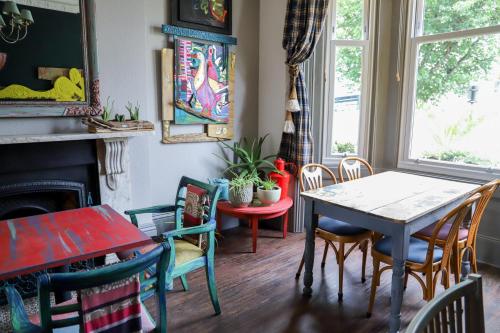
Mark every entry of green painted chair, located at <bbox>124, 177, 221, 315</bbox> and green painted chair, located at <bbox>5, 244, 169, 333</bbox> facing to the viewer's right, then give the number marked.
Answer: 0

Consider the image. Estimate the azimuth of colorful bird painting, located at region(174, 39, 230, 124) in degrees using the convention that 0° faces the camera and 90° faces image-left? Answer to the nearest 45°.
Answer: approximately 315°

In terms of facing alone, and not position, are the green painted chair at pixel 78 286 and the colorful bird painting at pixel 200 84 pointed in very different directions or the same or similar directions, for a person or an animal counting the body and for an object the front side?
very different directions

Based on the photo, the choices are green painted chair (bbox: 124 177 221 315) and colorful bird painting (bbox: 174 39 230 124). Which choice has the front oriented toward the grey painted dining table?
the colorful bird painting

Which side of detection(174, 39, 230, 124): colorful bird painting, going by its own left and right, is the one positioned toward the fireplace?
right

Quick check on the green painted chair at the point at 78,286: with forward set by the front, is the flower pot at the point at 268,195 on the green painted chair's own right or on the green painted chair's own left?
on the green painted chair's own right

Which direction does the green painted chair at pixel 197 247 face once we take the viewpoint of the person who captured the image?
facing the viewer and to the left of the viewer

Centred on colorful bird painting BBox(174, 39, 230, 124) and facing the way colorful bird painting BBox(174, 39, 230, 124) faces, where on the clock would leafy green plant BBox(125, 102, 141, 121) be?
The leafy green plant is roughly at 3 o'clock from the colorful bird painting.

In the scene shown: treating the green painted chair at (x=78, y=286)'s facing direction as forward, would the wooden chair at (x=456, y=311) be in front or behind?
behind

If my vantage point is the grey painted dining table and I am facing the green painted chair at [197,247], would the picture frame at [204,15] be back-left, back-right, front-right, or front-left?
front-right

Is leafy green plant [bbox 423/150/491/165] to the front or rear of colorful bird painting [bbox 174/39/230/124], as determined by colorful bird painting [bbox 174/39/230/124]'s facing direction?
to the front

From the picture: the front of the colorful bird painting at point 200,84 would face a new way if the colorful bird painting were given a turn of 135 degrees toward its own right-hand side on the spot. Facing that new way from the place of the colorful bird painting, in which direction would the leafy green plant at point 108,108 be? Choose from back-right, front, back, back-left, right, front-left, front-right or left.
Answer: front-left

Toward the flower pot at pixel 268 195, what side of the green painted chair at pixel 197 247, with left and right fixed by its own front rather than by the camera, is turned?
back

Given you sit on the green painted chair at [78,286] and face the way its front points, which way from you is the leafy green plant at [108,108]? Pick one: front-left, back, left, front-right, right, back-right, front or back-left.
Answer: front-right
